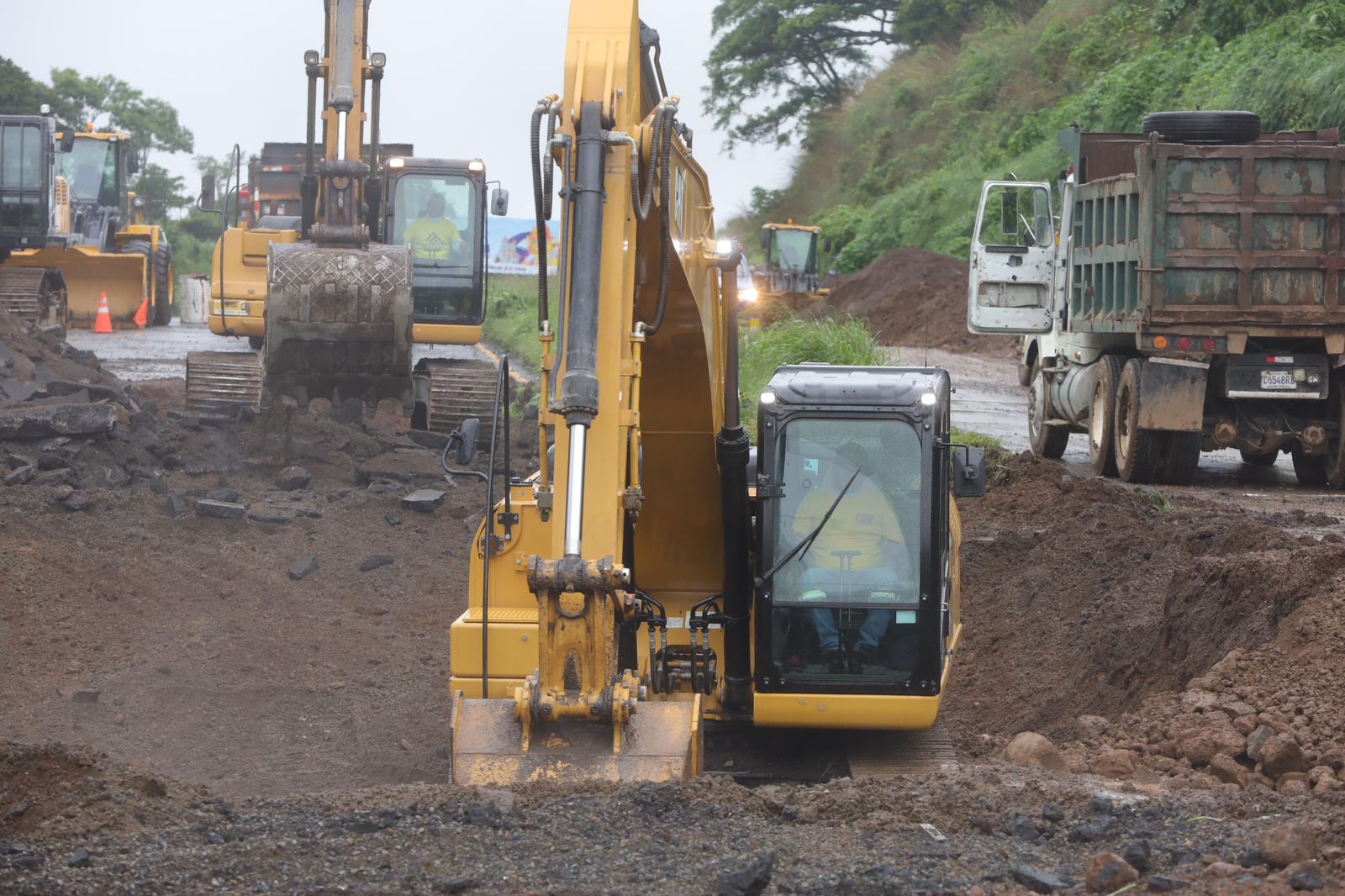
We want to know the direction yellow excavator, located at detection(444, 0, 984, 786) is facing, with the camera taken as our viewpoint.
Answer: facing the viewer

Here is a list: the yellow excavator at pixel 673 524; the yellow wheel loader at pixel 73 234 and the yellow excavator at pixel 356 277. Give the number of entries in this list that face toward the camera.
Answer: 3

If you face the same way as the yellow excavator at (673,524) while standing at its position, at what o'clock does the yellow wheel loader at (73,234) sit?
The yellow wheel loader is roughly at 5 o'clock from the yellow excavator.

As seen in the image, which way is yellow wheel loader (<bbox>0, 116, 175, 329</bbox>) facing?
toward the camera

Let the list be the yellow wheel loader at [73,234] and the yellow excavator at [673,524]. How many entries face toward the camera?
2

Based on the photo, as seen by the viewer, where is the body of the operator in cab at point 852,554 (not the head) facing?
toward the camera

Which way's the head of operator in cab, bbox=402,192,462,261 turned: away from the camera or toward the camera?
toward the camera

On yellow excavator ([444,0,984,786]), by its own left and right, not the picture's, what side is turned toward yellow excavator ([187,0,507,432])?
back

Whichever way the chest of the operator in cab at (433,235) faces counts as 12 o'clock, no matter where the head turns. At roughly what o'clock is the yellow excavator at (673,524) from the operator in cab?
The yellow excavator is roughly at 12 o'clock from the operator in cab.

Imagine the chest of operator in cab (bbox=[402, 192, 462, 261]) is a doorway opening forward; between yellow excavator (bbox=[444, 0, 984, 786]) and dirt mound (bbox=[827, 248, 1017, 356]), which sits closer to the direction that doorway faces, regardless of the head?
the yellow excavator
